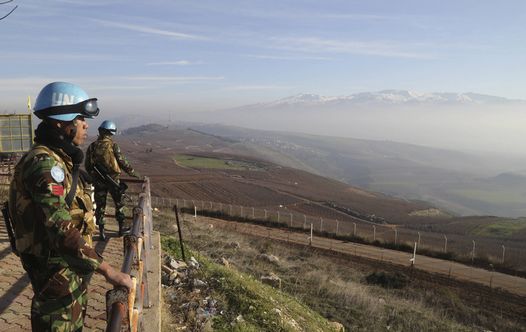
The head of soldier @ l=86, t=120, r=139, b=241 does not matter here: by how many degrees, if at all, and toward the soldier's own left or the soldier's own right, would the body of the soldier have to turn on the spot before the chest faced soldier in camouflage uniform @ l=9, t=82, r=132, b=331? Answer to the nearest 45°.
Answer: approximately 135° to the soldier's own right

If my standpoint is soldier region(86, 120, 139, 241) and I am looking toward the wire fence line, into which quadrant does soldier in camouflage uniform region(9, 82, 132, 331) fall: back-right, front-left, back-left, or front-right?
back-right

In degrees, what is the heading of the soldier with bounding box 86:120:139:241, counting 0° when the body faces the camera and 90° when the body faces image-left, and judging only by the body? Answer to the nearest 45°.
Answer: approximately 225°

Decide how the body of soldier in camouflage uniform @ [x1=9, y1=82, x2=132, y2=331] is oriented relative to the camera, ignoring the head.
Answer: to the viewer's right

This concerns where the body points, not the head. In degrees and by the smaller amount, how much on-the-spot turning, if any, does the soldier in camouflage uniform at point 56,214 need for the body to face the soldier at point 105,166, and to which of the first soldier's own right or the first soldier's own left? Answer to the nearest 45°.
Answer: approximately 90° to the first soldier's own left

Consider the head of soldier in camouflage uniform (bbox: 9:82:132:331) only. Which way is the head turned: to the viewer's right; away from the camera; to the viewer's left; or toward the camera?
to the viewer's right

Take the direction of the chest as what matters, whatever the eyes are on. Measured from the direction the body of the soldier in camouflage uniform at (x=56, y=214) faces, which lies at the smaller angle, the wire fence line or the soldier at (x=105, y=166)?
the wire fence line

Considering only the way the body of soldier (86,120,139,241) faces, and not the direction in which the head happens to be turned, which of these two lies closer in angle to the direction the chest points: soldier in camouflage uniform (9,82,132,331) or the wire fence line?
the wire fence line
